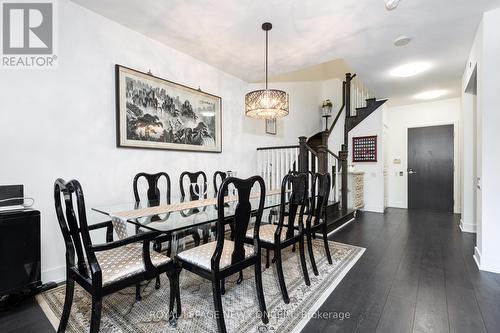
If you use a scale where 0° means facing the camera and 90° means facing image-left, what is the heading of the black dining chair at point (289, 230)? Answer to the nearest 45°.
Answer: approximately 135°

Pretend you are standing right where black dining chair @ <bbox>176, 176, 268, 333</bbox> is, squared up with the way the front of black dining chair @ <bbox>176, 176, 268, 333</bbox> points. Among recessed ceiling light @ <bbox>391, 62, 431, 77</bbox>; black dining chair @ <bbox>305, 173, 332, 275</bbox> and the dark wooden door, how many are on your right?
3

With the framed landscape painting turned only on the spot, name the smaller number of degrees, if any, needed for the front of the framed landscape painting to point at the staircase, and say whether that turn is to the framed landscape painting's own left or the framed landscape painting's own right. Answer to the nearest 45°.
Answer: approximately 45° to the framed landscape painting's own left

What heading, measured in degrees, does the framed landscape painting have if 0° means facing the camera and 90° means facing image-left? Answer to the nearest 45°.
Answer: approximately 315°

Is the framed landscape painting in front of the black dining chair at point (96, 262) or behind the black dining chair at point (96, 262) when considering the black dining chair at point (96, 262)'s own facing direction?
in front

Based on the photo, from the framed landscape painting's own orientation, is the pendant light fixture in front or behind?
in front

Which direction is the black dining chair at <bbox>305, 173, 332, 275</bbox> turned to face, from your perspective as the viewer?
facing away from the viewer and to the left of the viewer

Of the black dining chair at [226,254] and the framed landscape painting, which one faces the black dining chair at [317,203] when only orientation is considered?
the framed landscape painting

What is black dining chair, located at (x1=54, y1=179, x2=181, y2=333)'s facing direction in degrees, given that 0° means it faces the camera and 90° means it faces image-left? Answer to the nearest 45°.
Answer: approximately 225°

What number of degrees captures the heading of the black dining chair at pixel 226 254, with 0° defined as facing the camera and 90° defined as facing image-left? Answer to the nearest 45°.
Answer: approximately 135°

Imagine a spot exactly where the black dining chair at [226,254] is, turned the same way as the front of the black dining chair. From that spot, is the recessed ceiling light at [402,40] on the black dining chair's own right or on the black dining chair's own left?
on the black dining chair's own right

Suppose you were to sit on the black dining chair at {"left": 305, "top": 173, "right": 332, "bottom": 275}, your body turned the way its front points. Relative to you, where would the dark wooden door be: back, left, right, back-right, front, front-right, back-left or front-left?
right
